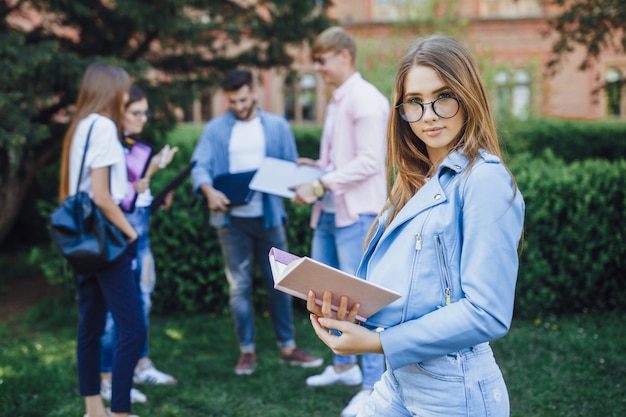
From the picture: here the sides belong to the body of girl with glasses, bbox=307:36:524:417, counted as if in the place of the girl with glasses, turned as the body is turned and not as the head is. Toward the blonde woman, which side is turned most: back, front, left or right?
right

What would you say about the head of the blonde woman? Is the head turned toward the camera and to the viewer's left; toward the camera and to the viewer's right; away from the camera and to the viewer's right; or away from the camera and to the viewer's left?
away from the camera and to the viewer's right

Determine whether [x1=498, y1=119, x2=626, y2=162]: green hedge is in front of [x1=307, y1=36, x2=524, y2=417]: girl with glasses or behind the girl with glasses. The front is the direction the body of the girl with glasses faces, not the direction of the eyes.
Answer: behind

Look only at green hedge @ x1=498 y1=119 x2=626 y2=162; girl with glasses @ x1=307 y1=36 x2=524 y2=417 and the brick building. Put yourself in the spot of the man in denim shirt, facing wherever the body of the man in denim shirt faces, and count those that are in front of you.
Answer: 1

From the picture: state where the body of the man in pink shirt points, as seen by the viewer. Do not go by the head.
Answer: to the viewer's left

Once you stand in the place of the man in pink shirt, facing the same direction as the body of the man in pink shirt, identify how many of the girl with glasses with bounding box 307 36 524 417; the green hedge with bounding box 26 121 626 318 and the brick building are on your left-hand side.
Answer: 1

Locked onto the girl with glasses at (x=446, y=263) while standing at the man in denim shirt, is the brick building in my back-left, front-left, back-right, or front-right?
back-left

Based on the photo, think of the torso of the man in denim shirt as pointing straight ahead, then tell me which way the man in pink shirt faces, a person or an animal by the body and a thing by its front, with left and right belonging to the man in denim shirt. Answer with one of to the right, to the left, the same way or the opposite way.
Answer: to the right

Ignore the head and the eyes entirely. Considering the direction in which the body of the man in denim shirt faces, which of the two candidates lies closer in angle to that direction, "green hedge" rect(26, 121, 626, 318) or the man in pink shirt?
the man in pink shirt

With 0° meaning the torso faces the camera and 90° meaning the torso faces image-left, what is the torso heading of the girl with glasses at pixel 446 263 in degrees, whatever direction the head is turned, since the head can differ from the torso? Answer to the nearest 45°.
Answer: approximately 45°

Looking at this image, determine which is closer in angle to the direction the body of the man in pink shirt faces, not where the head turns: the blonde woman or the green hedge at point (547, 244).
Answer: the blonde woman

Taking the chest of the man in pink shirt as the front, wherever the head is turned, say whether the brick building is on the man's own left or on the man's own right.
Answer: on the man's own right

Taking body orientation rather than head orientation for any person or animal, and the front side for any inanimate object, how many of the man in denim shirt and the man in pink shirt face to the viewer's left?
1
